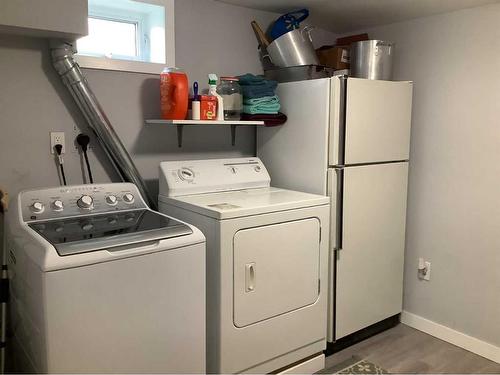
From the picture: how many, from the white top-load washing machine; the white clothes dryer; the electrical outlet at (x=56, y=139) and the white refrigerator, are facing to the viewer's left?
0

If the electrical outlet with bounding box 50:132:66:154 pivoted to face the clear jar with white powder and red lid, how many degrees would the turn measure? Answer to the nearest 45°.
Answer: approximately 90° to its left

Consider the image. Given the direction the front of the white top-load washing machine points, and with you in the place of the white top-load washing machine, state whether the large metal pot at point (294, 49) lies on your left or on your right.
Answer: on your left

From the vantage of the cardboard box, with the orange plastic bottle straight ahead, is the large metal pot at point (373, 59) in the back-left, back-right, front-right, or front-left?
back-left

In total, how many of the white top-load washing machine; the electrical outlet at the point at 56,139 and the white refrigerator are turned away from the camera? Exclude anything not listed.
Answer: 0

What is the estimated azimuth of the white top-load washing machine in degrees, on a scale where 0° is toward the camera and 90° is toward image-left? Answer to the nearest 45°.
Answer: approximately 315°

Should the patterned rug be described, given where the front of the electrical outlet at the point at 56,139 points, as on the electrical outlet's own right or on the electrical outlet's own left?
on the electrical outlet's own left

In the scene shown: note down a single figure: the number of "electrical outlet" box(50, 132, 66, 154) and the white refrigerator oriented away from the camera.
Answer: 0

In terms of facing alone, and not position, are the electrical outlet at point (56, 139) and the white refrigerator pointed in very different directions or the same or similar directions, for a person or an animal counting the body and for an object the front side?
same or similar directions

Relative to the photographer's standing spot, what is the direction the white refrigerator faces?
facing the viewer and to the right of the viewer

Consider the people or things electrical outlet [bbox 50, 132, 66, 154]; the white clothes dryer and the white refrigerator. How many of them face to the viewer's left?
0

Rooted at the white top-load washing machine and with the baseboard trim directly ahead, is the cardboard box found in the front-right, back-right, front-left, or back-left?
front-left

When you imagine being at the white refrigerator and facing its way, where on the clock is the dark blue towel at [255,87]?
The dark blue towel is roughly at 4 o'clock from the white refrigerator.

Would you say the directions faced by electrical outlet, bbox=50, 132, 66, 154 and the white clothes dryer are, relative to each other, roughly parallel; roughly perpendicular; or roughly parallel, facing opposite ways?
roughly parallel

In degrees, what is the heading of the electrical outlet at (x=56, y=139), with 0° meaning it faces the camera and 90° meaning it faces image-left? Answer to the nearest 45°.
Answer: approximately 0°

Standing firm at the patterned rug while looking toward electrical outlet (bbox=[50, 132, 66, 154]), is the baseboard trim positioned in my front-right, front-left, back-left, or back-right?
back-right

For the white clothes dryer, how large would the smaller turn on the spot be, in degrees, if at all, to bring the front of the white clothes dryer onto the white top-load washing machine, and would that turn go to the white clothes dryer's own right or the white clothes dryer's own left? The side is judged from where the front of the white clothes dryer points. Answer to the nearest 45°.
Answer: approximately 90° to the white clothes dryer's own right

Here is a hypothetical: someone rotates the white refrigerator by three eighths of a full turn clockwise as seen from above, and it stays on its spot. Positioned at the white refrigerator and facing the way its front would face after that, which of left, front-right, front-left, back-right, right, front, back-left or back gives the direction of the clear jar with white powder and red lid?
front

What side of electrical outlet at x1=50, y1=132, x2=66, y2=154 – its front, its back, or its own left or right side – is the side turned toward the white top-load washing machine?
front
